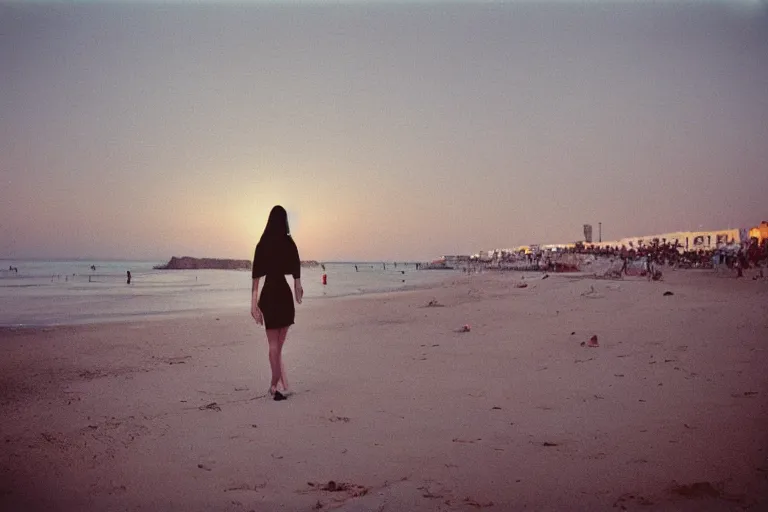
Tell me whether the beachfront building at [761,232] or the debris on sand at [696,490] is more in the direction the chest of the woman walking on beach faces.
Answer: the beachfront building

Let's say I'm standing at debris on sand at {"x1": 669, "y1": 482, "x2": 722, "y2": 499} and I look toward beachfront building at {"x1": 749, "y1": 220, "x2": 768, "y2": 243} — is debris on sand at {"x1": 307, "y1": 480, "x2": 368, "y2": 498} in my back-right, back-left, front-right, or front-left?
back-left

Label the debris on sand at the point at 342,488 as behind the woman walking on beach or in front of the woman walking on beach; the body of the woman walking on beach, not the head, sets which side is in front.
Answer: behind

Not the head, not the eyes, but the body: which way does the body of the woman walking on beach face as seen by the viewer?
away from the camera

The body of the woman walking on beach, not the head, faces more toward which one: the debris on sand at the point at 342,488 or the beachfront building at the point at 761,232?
the beachfront building

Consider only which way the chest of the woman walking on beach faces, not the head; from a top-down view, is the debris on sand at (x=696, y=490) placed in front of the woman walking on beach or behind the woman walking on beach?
behind

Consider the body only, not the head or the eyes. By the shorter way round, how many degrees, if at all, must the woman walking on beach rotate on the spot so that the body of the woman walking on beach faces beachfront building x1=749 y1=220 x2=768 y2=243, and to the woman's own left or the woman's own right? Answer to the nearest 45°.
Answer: approximately 45° to the woman's own right

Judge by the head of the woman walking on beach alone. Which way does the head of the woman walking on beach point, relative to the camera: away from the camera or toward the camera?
away from the camera
